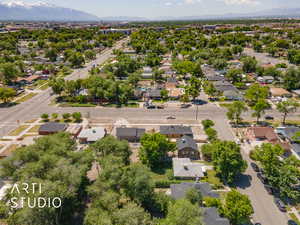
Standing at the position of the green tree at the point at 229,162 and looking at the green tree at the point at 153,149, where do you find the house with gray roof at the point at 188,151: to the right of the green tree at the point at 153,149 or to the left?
right

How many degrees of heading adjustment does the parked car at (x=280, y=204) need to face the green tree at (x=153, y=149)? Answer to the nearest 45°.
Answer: approximately 45° to its left

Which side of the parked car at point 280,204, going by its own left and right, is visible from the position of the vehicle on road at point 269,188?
front

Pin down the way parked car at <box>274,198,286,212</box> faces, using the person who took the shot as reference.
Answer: facing away from the viewer and to the left of the viewer
